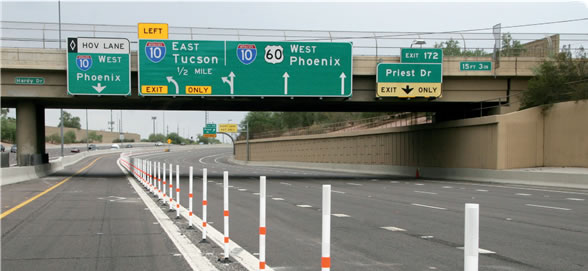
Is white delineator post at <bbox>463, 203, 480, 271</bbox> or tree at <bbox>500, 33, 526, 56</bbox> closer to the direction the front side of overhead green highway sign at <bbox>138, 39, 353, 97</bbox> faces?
the white delineator post

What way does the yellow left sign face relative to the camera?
toward the camera

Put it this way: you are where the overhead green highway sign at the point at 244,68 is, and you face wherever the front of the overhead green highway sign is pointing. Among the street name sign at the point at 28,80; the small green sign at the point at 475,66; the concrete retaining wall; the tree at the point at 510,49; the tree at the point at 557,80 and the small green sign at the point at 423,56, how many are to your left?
5

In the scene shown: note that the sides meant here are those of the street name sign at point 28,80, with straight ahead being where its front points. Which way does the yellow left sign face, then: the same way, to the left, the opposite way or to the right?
the same way

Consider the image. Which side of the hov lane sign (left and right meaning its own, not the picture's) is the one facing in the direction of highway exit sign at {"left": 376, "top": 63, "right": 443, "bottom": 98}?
left

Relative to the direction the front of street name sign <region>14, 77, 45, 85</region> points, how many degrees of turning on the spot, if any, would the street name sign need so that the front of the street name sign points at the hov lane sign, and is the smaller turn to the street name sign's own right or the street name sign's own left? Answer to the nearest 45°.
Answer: approximately 45° to the street name sign's own left

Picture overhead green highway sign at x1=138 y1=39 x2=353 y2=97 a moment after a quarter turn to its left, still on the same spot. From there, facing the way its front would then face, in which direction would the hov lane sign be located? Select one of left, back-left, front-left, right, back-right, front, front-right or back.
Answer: back

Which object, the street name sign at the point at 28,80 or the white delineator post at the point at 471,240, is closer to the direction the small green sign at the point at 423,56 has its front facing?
the white delineator post

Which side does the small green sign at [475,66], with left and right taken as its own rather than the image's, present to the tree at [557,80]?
left

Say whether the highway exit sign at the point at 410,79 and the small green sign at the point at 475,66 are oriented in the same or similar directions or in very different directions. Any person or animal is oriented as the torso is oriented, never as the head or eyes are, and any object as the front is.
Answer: same or similar directions

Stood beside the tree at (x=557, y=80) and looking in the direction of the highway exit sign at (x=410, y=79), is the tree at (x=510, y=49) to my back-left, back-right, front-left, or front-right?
front-right

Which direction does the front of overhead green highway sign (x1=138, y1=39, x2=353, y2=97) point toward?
toward the camera

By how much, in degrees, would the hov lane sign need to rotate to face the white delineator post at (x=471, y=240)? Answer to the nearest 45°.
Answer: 0° — it already faces it

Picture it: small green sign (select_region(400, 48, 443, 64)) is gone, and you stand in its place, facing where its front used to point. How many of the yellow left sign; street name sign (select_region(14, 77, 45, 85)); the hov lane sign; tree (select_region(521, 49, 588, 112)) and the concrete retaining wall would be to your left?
2

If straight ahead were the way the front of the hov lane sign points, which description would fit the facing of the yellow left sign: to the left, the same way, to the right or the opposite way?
the same way

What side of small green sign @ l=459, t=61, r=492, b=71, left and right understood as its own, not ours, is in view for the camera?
front
